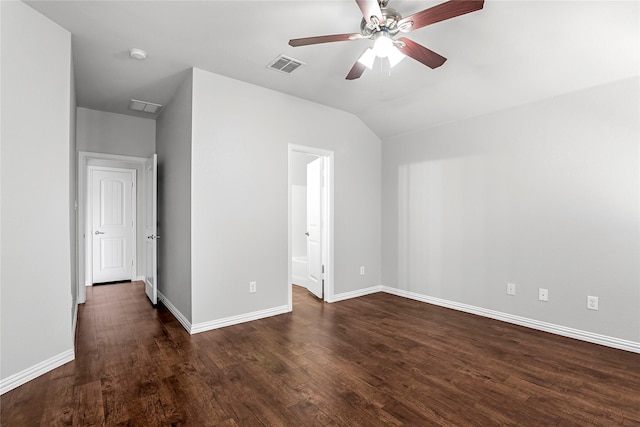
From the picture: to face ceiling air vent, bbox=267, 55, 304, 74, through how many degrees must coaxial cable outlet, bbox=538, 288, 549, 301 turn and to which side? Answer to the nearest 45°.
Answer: approximately 45° to its right

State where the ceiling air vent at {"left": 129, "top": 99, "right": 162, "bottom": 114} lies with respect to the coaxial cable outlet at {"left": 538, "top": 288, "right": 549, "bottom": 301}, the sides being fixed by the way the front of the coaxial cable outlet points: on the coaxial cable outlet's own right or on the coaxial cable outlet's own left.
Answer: on the coaxial cable outlet's own right

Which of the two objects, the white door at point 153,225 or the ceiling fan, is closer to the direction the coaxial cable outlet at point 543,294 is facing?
the ceiling fan

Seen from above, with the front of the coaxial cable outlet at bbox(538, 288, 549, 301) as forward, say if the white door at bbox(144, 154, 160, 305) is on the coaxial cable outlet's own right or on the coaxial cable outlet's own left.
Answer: on the coaxial cable outlet's own right

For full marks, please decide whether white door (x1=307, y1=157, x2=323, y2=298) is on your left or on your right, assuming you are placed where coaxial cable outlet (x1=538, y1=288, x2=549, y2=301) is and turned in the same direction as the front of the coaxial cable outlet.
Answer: on your right

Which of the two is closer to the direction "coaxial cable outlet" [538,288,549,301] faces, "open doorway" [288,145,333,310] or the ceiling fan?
the ceiling fan

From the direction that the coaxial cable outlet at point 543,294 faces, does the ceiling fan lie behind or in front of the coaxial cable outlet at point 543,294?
in front

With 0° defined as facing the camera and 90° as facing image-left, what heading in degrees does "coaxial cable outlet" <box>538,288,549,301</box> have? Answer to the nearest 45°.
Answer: approximately 0°
